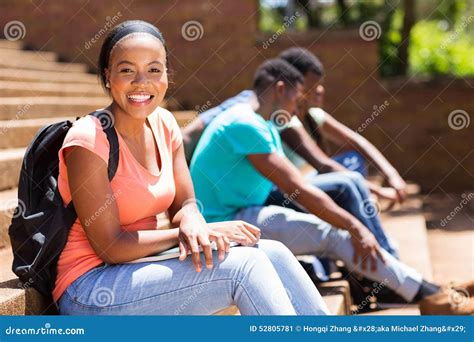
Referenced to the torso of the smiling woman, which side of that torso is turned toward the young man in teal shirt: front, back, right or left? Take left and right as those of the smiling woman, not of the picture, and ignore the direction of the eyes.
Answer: left

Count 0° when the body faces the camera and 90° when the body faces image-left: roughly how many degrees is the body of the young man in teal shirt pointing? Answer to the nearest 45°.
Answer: approximately 270°

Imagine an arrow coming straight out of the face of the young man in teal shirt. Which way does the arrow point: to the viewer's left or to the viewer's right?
to the viewer's right
